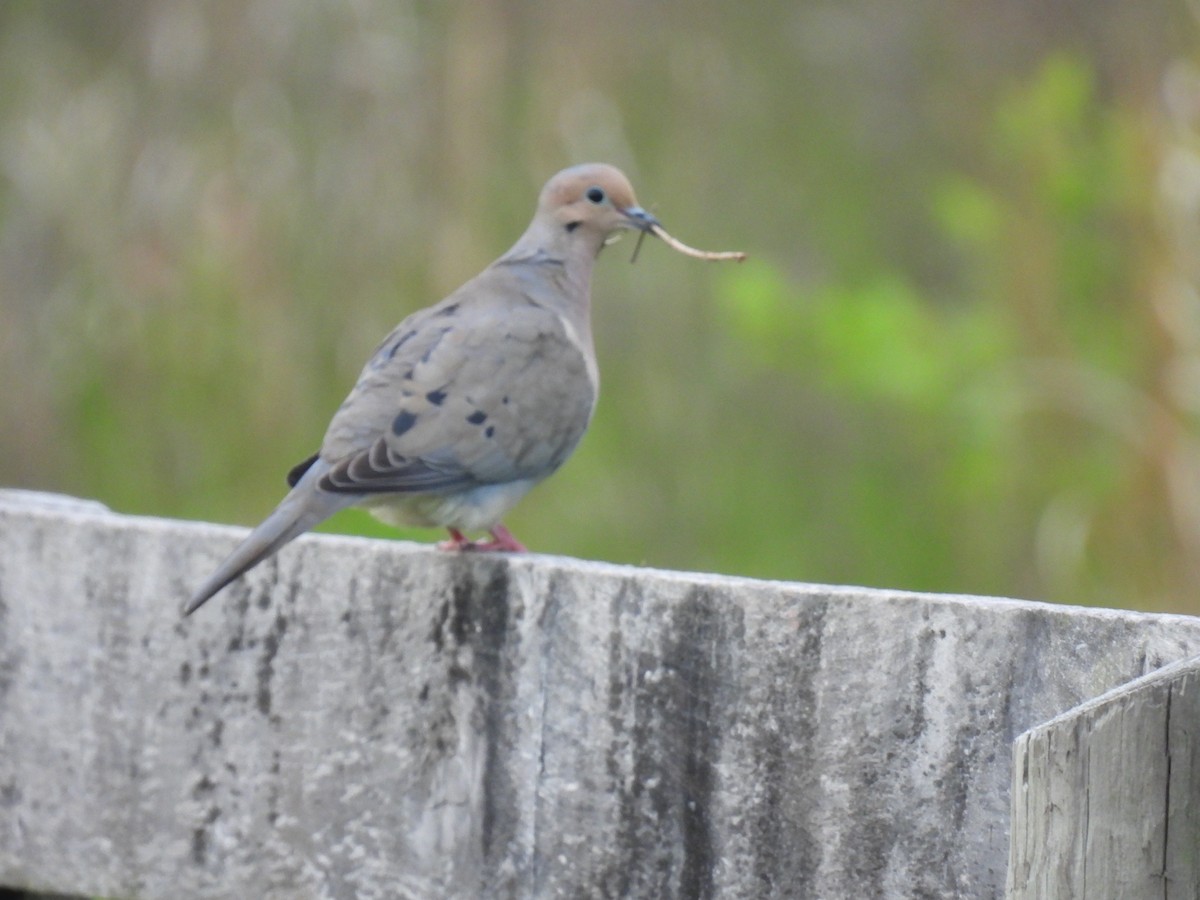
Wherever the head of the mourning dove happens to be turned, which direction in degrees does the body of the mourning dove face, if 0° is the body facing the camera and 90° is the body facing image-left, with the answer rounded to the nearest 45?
approximately 270°
